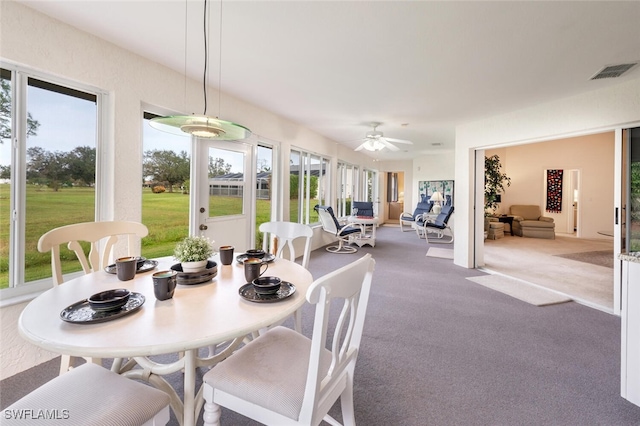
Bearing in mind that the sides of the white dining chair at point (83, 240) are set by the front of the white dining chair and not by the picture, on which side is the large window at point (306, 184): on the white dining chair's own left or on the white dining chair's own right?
on the white dining chair's own left

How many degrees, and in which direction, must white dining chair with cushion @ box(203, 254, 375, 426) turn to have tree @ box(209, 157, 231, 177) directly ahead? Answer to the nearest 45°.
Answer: approximately 45° to its right

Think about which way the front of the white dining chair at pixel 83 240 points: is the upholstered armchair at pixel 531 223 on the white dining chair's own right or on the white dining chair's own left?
on the white dining chair's own left

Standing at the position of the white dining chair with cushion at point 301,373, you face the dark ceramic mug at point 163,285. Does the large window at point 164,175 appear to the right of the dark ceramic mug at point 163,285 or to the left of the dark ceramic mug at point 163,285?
right

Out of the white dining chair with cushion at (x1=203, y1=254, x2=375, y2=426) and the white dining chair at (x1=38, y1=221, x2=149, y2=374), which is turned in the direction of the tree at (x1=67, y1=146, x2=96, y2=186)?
the white dining chair with cushion

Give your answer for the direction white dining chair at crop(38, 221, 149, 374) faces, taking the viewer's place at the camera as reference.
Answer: facing the viewer and to the right of the viewer

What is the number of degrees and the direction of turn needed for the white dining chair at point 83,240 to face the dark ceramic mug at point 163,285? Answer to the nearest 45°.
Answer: approximately 45° to its right

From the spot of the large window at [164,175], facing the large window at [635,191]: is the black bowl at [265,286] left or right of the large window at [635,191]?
right

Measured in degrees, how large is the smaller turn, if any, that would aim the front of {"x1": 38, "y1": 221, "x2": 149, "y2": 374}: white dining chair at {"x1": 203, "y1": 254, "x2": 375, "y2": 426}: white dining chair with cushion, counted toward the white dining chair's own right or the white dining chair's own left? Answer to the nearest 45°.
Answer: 0° — it already faces it

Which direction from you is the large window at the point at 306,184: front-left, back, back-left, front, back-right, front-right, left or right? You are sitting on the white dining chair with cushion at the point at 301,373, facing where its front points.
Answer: front-right

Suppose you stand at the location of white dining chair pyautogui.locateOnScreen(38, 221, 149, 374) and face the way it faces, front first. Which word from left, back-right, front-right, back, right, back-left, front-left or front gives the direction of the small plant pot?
front

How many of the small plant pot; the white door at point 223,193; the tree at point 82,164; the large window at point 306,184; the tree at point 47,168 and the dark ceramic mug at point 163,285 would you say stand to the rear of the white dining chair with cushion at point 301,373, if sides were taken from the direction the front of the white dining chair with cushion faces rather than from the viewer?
0

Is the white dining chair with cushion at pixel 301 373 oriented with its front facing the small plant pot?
yes

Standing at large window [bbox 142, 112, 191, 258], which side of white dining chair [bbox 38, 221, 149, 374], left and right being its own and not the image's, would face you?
left

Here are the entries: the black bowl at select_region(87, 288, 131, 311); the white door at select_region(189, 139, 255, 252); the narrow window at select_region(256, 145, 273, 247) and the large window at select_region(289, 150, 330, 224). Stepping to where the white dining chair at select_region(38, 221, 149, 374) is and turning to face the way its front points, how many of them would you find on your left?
3

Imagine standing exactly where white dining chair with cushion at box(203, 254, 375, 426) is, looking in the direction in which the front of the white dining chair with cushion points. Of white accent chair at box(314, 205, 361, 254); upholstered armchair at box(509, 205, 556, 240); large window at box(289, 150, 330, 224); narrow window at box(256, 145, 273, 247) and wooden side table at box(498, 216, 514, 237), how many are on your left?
0

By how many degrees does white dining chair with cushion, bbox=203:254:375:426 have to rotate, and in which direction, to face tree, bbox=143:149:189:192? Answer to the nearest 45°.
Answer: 0° — it already faces it

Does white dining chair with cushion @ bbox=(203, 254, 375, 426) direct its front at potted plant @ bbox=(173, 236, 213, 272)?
yes
